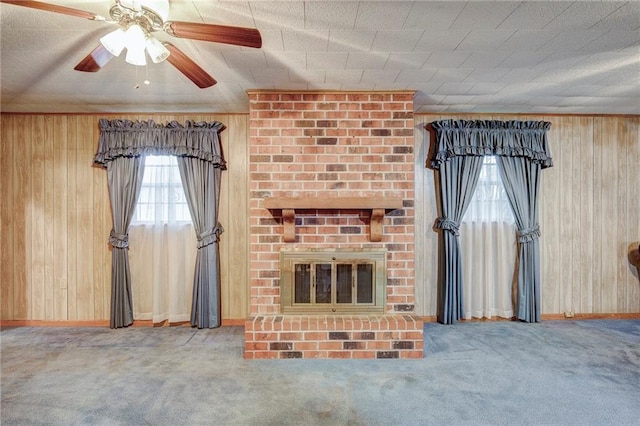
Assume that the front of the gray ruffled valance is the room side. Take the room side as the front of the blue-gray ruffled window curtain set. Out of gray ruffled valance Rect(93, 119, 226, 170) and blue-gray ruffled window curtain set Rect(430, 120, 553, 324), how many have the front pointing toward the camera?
2

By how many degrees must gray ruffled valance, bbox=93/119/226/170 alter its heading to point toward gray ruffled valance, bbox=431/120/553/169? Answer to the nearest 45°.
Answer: approximately 45° to its left

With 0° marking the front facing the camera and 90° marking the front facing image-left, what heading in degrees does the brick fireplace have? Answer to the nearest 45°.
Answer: approximately 0°

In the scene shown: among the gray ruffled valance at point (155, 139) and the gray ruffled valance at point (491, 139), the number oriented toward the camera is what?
2

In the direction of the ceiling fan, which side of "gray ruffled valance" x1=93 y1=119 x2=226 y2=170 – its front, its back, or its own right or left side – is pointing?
front

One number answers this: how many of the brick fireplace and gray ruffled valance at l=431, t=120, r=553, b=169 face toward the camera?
2

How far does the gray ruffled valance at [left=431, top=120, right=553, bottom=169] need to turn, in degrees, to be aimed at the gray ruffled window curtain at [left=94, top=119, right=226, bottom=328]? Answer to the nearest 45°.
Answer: approximately 45° to its right

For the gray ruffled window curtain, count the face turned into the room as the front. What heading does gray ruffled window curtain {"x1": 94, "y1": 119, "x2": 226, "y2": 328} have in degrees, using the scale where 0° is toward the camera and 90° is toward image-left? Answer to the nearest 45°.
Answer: approximately 0°

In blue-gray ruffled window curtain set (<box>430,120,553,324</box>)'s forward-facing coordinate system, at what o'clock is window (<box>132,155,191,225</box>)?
The window is roughly at 2 o'clock from the blue-gray ruffled window curtain set.

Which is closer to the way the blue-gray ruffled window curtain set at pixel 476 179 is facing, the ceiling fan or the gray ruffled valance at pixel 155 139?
the ceiling fan
